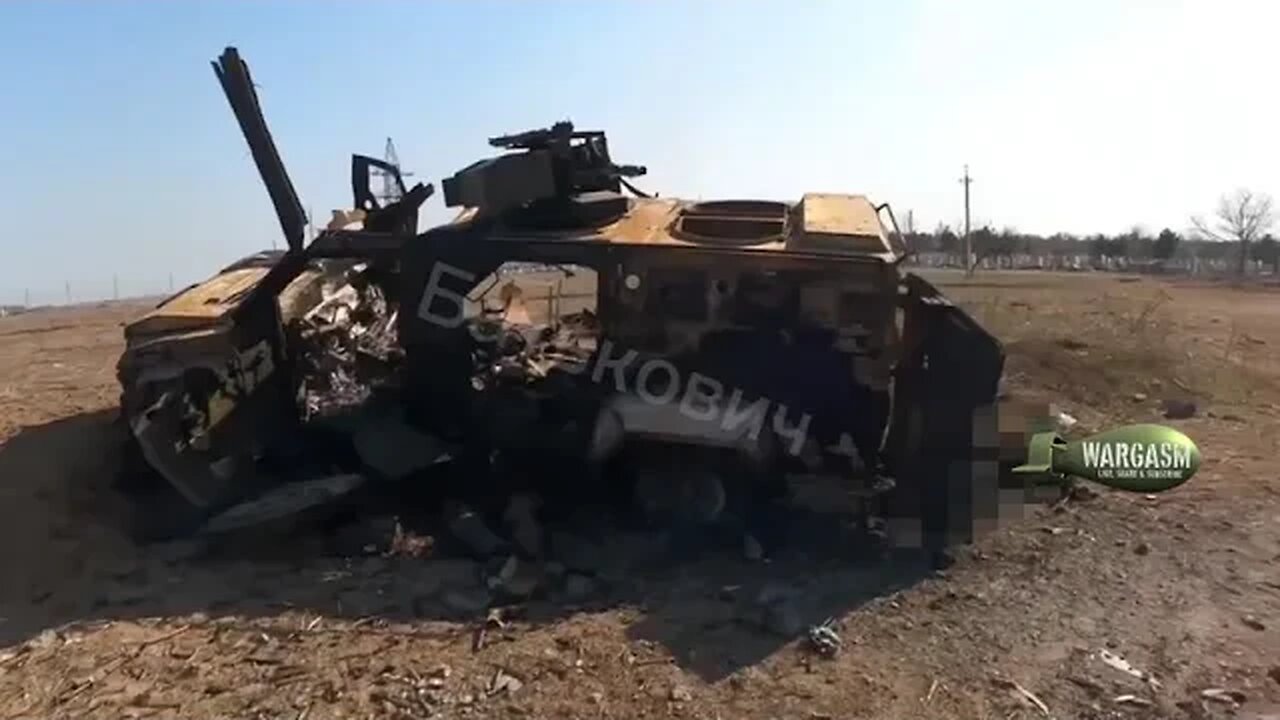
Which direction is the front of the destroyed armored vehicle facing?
to the viewer's left
